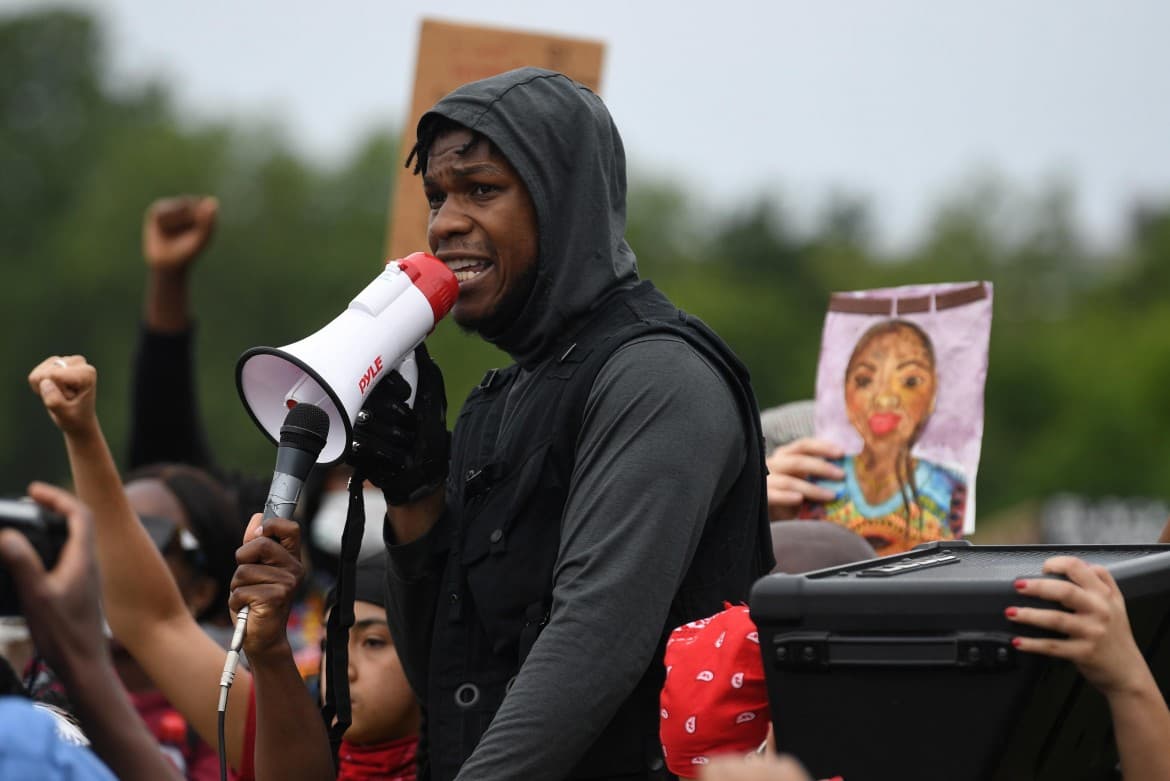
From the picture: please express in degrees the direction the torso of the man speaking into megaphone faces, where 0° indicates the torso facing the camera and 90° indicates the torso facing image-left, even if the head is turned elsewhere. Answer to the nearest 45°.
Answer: approximately 45°

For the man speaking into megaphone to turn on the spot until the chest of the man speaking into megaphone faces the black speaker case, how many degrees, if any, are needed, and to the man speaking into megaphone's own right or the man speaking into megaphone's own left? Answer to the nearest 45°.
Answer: approximately 90° to the man speaking into megaphone's own left

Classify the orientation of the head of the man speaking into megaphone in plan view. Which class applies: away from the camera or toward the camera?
toward the camera
